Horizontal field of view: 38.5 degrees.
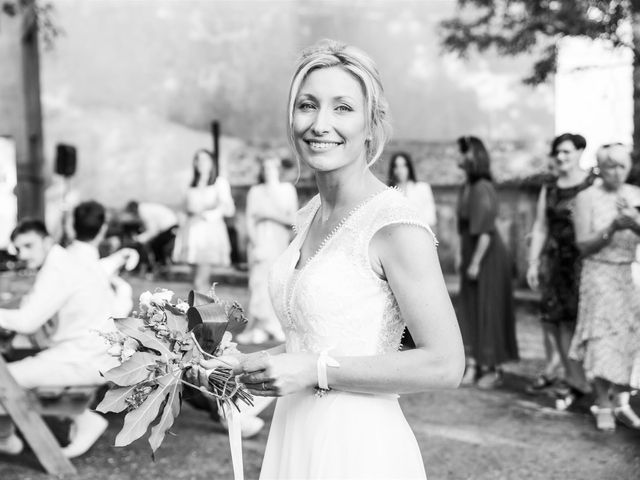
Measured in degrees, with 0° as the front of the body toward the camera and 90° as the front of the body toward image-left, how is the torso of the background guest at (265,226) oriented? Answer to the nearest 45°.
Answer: approximately 0°

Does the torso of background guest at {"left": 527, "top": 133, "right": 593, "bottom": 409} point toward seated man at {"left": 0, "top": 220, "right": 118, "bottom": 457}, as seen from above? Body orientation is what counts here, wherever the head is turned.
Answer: yes

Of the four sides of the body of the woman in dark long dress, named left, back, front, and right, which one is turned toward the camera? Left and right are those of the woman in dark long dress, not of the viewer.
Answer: left

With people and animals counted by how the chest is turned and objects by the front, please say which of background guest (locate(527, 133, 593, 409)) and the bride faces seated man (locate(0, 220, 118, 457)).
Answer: the background guest

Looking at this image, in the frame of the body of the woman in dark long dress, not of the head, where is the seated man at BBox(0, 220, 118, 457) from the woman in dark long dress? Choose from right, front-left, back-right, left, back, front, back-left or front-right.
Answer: front-left

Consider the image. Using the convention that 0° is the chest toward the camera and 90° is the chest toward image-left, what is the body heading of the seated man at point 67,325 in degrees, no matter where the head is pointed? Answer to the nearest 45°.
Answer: approximately 90°

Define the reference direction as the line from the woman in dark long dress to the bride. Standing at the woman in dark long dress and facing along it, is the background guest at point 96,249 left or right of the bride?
right

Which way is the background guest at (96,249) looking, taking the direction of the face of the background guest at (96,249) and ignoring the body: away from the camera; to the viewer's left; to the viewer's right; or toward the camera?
away from the camera

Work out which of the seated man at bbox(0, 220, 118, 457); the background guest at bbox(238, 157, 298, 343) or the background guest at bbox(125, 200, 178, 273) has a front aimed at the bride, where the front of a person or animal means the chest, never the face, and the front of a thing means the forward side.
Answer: the background guest at bbox(238, 157, 298, 343)

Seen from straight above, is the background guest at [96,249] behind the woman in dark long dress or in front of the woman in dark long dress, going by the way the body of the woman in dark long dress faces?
in front

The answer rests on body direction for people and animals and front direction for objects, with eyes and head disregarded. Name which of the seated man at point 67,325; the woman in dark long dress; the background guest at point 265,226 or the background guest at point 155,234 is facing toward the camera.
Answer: the background guest at point 265,226

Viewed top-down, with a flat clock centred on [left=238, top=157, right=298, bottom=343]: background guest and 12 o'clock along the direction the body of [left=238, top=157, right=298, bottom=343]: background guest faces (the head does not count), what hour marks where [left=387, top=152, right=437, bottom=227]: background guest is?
[left=387, top=152, right=437, bottom=227]: background guest is roughly at 10 o'clock from [left=238, top=157, right=298, bottom=343]: background guest.

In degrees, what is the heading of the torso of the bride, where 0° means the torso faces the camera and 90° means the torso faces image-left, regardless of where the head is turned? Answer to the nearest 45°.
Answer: approximately 45°
